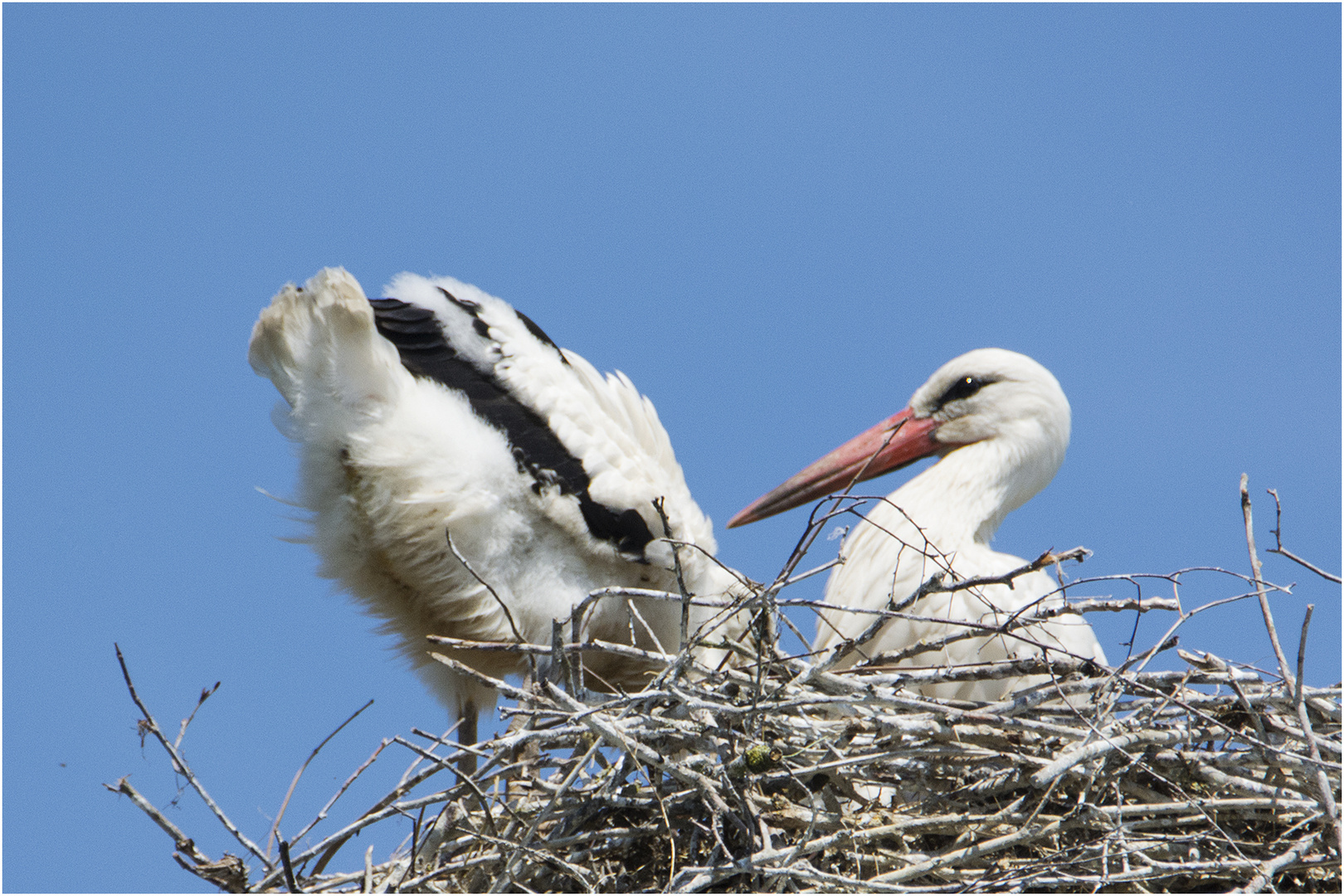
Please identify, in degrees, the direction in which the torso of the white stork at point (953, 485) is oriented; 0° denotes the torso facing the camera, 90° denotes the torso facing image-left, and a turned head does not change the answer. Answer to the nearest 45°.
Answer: approximately 90°
